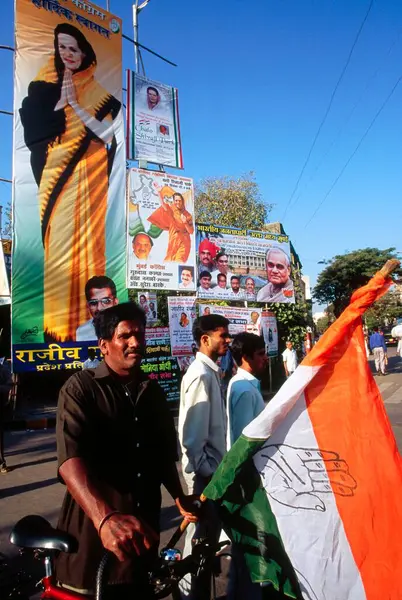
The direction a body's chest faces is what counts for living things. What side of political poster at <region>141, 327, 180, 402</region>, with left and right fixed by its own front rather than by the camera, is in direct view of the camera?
front

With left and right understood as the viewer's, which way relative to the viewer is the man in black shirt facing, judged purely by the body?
facing the viewer and to the right of the viewer

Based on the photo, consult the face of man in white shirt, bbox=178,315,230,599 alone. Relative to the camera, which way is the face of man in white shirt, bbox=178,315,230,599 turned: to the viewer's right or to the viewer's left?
to the viewer's right

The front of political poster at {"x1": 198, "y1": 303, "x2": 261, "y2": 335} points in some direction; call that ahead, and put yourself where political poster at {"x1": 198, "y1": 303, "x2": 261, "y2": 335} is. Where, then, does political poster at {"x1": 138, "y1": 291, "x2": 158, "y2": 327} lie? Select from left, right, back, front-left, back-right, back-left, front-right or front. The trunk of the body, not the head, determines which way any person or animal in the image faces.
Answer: front-right

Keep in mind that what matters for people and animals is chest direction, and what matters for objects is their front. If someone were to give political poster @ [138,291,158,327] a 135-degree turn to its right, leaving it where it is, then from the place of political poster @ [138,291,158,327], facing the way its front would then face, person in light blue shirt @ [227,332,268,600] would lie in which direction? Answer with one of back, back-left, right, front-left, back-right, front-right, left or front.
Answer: back-left

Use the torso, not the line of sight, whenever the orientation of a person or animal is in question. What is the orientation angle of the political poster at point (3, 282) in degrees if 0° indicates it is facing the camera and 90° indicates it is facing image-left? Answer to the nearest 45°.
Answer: approximately 0°

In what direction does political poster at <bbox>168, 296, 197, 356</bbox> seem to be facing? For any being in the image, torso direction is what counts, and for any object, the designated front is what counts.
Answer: toward the camera

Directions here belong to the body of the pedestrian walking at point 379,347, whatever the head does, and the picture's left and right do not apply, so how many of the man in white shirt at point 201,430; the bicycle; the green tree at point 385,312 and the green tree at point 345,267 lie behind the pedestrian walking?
2

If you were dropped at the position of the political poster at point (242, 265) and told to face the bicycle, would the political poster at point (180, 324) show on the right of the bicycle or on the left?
right
